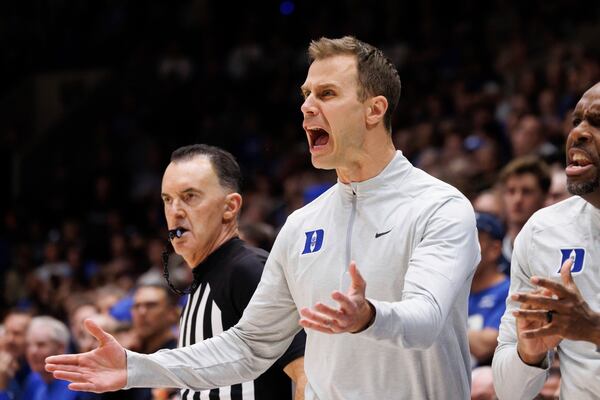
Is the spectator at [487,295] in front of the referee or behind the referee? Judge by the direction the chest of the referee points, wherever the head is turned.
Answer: behind

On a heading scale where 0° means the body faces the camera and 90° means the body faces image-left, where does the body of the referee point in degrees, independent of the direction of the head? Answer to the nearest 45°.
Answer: approximately 45°

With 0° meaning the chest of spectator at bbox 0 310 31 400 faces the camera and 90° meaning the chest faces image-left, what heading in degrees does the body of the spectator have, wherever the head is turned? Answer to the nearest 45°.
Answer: approximately 45°

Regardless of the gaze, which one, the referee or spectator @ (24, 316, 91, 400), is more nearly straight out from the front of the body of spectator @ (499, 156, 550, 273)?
the referee

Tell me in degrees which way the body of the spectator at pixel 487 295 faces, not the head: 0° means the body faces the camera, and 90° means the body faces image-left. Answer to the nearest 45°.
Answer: approximately 45°

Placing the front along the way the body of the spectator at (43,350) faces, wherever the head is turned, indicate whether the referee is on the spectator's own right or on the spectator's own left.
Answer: on the spectator's own left

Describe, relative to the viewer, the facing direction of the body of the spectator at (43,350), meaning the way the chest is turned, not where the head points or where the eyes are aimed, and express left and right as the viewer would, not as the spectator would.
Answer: facing the viewer and to the left of the viewer

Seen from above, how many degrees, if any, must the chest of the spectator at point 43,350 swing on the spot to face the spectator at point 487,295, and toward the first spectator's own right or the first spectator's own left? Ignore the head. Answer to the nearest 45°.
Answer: approximately 90° to the first spectator's own left

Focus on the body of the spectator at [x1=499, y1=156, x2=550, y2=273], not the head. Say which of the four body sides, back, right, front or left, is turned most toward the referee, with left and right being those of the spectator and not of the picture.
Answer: front

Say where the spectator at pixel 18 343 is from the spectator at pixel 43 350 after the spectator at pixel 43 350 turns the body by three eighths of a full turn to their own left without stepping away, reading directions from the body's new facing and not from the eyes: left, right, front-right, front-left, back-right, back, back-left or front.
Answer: left

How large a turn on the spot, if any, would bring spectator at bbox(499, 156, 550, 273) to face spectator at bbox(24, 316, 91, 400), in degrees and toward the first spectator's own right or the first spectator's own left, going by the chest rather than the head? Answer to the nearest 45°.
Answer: approximately 45° to the first spectator's own right

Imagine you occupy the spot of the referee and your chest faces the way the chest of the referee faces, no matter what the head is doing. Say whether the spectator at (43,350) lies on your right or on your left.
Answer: on your right

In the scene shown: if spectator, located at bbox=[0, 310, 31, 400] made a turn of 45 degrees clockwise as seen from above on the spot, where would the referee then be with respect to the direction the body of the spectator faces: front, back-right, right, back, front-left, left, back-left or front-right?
left
